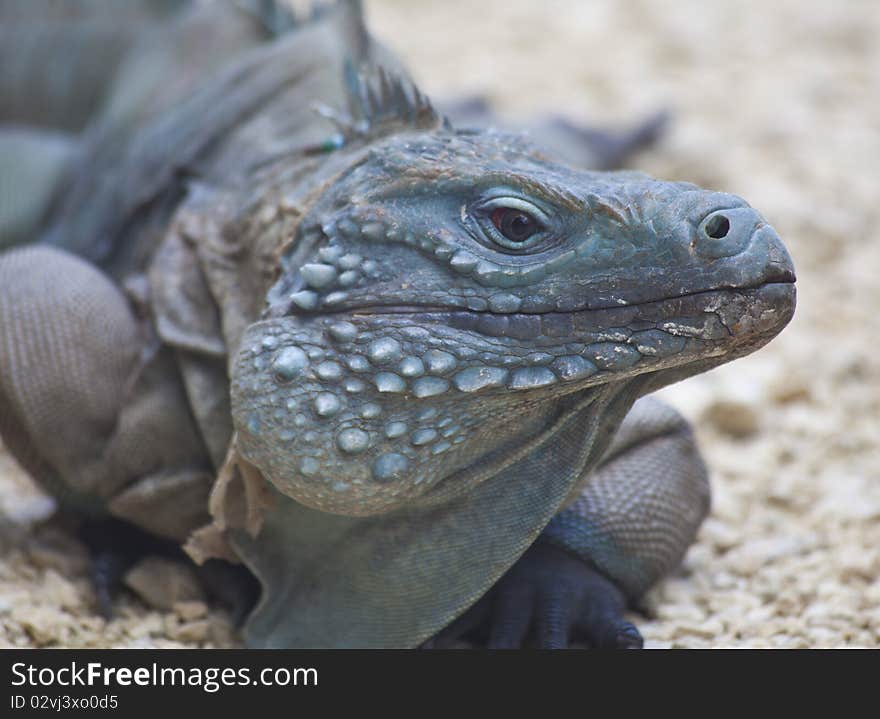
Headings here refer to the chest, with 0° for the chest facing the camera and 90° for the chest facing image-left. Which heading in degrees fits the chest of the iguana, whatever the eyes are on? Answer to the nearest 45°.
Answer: approximately 315°
